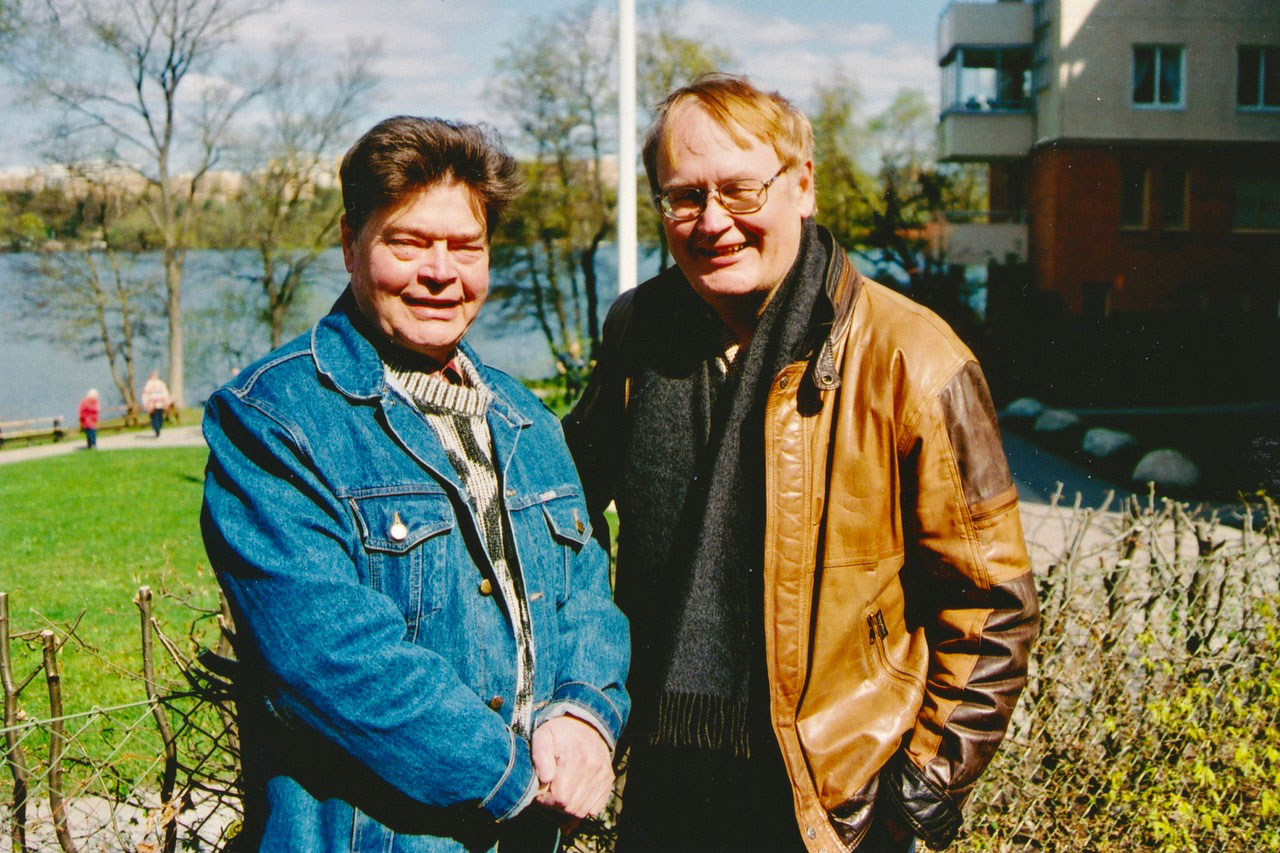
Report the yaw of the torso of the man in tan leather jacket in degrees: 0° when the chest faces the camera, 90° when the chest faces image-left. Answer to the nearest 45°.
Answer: approximately 45°

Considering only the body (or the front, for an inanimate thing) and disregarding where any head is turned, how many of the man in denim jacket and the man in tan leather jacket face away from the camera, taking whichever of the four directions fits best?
0

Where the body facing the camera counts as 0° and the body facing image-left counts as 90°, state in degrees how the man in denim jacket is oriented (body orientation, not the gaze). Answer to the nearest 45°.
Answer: approximately 315°
